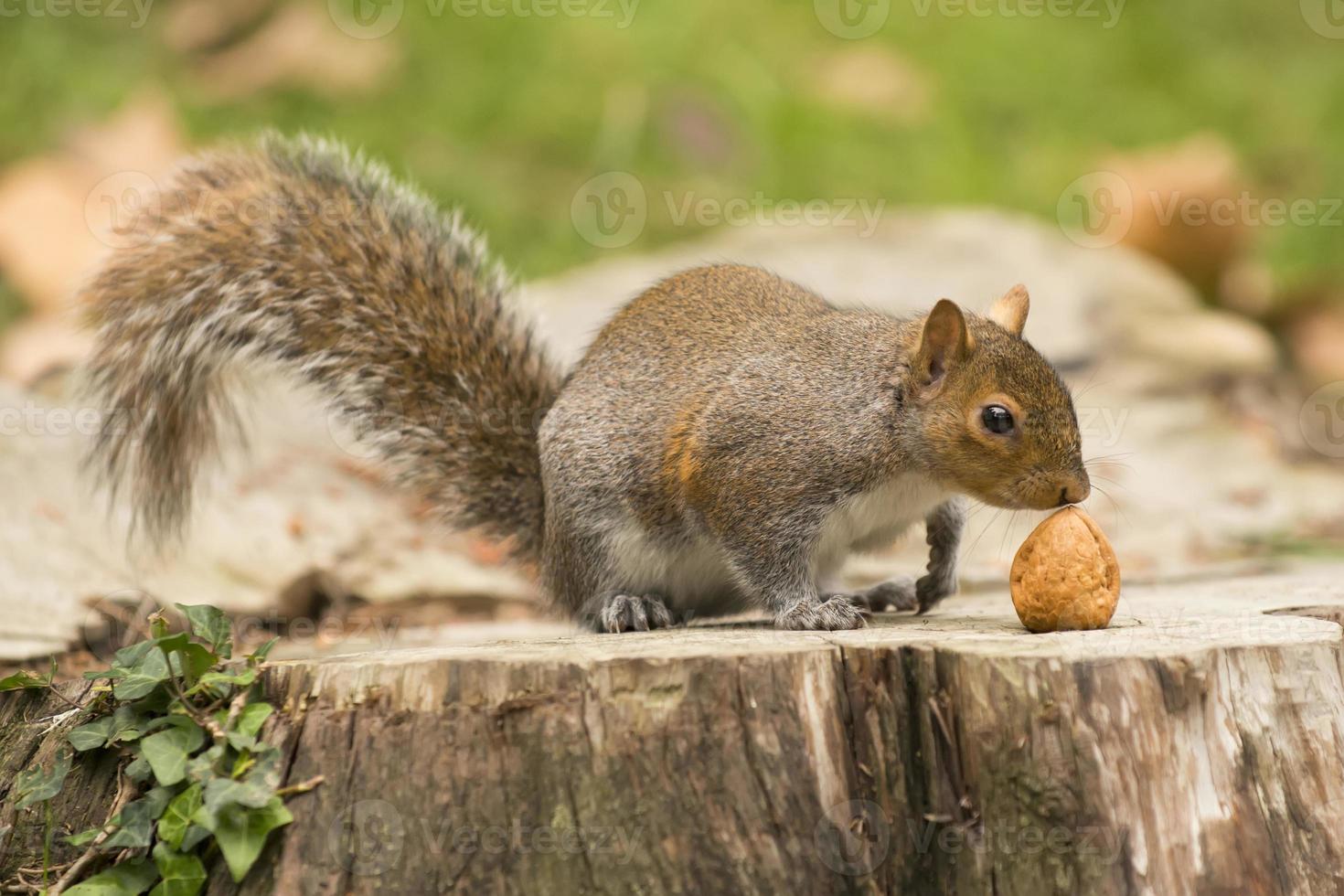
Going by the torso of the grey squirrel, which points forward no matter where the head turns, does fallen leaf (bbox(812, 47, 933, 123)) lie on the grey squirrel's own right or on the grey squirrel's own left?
on the grey squirrel's own left

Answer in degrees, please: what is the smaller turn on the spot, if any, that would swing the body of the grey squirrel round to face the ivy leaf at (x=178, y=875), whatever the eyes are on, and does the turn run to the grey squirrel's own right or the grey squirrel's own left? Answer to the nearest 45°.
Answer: approximately 135° to the grey squirrel's own right

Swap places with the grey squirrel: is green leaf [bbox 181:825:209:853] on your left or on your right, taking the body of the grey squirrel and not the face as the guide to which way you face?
on your right

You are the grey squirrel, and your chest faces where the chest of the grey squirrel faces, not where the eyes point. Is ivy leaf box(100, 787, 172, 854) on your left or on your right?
on your right

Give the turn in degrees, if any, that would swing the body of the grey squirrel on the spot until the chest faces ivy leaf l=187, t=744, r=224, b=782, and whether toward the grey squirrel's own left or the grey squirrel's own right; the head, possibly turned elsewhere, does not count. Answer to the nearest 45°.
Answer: approximately 135° to the grey squirrel's own right

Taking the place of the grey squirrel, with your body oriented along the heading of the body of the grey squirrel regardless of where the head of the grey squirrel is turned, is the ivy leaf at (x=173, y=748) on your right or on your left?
on your right

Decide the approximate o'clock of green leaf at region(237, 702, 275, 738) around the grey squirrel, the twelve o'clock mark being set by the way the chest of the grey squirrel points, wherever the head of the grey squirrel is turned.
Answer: The green leaf is roughly at 4 o'clock from the grey squirrel.

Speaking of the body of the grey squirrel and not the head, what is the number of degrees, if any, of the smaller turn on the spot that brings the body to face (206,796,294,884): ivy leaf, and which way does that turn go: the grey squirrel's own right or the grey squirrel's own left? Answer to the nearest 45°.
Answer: approximately 135° to the grey squirrel's own right

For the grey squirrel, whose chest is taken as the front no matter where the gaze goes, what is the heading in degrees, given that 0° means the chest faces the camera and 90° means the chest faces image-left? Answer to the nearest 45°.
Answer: approximately 270°

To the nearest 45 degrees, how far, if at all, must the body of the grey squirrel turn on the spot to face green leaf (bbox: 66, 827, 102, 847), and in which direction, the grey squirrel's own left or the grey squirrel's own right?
approximately 135° to the grey squirrel's own right

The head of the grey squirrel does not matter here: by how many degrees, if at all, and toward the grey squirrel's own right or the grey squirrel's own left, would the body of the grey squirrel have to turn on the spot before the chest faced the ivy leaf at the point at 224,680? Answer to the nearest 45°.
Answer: approximately 135° to the grey squirrel's own right
